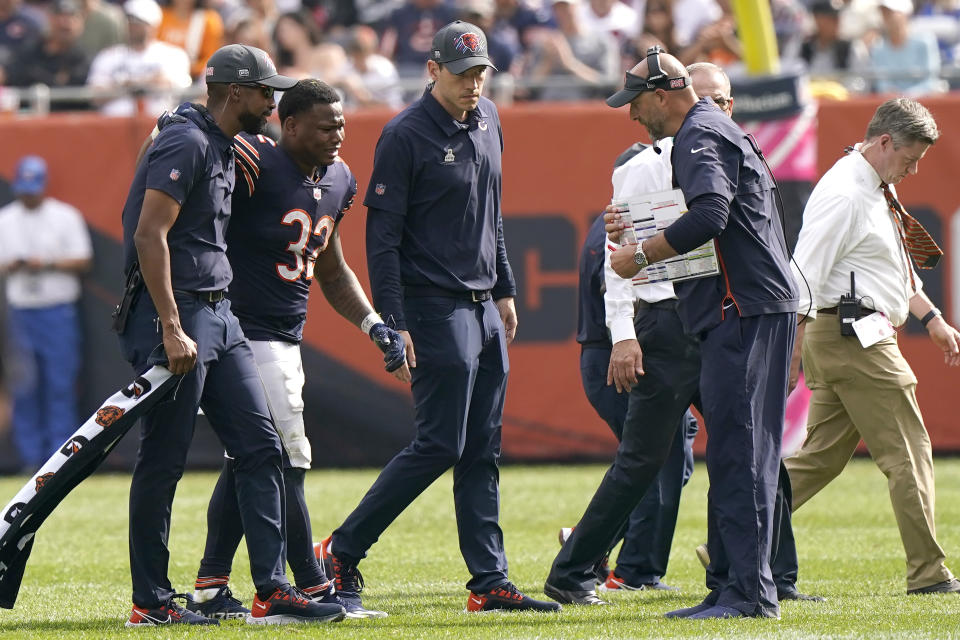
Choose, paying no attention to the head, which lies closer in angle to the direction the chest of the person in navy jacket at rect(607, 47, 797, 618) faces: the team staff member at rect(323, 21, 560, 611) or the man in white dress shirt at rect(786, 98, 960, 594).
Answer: the team staff member

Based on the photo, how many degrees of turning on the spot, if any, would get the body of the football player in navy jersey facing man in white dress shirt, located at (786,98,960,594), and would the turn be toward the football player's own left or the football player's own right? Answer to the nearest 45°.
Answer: approximately 45° to the football player's own left

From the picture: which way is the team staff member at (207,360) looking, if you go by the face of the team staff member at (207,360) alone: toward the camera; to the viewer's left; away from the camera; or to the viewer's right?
to the viewer's right

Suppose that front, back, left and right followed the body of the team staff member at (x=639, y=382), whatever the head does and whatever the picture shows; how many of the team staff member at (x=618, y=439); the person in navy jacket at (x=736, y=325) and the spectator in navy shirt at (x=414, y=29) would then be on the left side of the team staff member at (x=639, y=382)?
2

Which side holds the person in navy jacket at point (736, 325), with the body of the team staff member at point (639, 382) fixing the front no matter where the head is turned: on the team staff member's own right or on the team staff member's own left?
on the team staff member's own right

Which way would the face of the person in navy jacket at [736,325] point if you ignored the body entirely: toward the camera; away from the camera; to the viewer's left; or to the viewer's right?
to the viewer's left

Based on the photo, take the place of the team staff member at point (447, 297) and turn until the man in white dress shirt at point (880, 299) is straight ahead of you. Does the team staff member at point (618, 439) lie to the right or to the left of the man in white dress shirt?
left

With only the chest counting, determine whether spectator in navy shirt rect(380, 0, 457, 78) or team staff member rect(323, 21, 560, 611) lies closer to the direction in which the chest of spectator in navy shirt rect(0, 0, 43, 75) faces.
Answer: the team staff member
